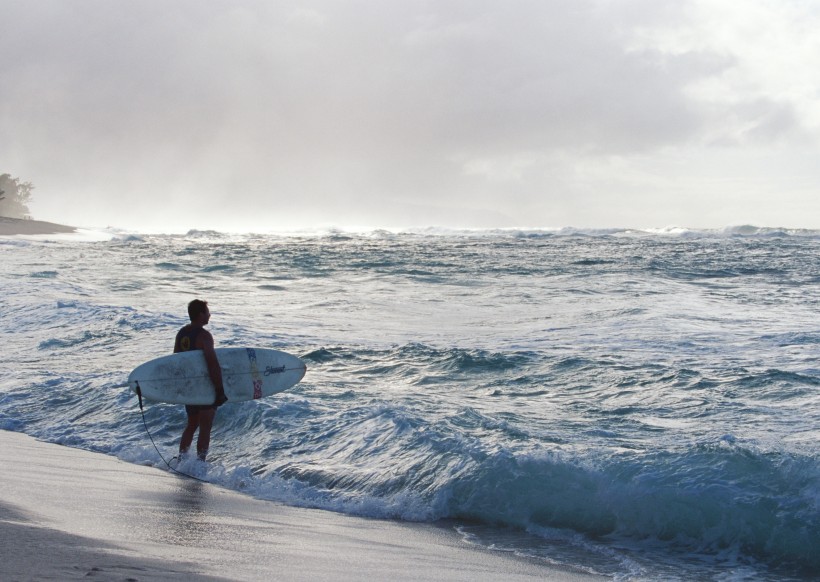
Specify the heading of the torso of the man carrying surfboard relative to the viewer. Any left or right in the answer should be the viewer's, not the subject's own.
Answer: facing away from the viewer and to the right of the viewer
